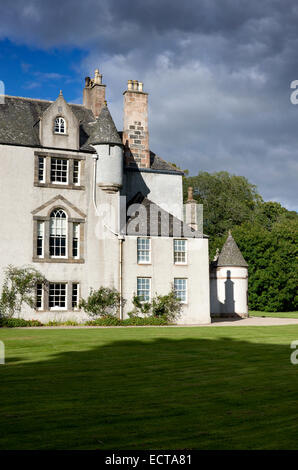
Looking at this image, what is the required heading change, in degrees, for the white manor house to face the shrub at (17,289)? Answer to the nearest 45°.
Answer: approximately 45° to its right

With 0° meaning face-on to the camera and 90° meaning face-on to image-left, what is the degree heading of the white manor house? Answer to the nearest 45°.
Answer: approximately 0°
